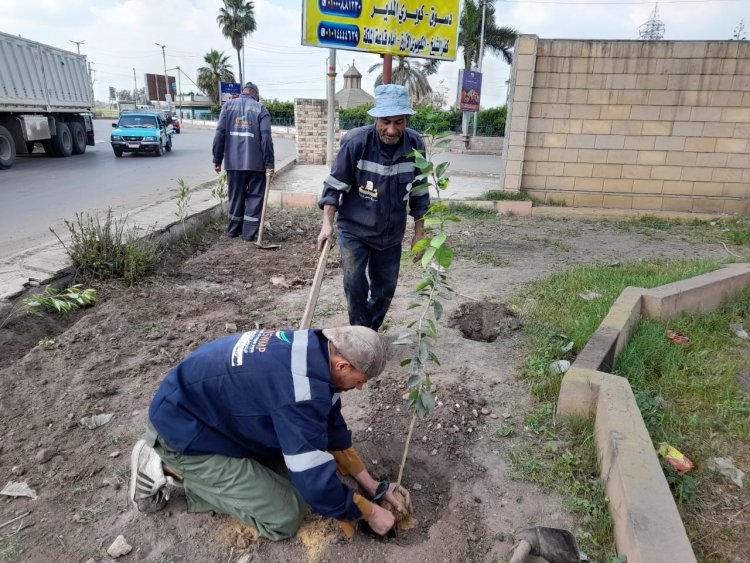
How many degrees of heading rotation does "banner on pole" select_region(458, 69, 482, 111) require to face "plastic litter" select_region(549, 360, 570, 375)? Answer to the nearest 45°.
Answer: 0° — it already faces it

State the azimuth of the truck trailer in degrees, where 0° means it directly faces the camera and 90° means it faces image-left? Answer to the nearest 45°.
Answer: approximately 45°

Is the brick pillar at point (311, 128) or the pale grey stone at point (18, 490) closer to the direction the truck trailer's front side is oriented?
the pale grey stone

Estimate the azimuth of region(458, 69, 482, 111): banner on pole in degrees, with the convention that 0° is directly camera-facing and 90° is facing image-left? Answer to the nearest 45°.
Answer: approximately 0°

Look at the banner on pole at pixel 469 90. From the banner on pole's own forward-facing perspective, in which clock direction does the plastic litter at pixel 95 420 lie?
The plastic litter is roughly at 12 o'clock from the banner on pole.

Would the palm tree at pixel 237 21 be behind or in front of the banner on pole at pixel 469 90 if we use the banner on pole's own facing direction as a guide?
behind

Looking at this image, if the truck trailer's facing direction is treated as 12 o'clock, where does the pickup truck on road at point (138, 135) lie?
The pickup truck on road is roughly at 7 o'clock from the truck trailer.

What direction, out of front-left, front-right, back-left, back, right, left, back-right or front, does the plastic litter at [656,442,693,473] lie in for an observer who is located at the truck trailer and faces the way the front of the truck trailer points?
front-left

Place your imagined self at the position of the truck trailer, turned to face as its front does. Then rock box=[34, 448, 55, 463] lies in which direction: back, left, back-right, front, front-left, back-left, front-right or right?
front-left

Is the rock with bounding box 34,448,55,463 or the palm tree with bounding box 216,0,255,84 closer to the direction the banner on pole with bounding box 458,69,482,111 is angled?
the rock
